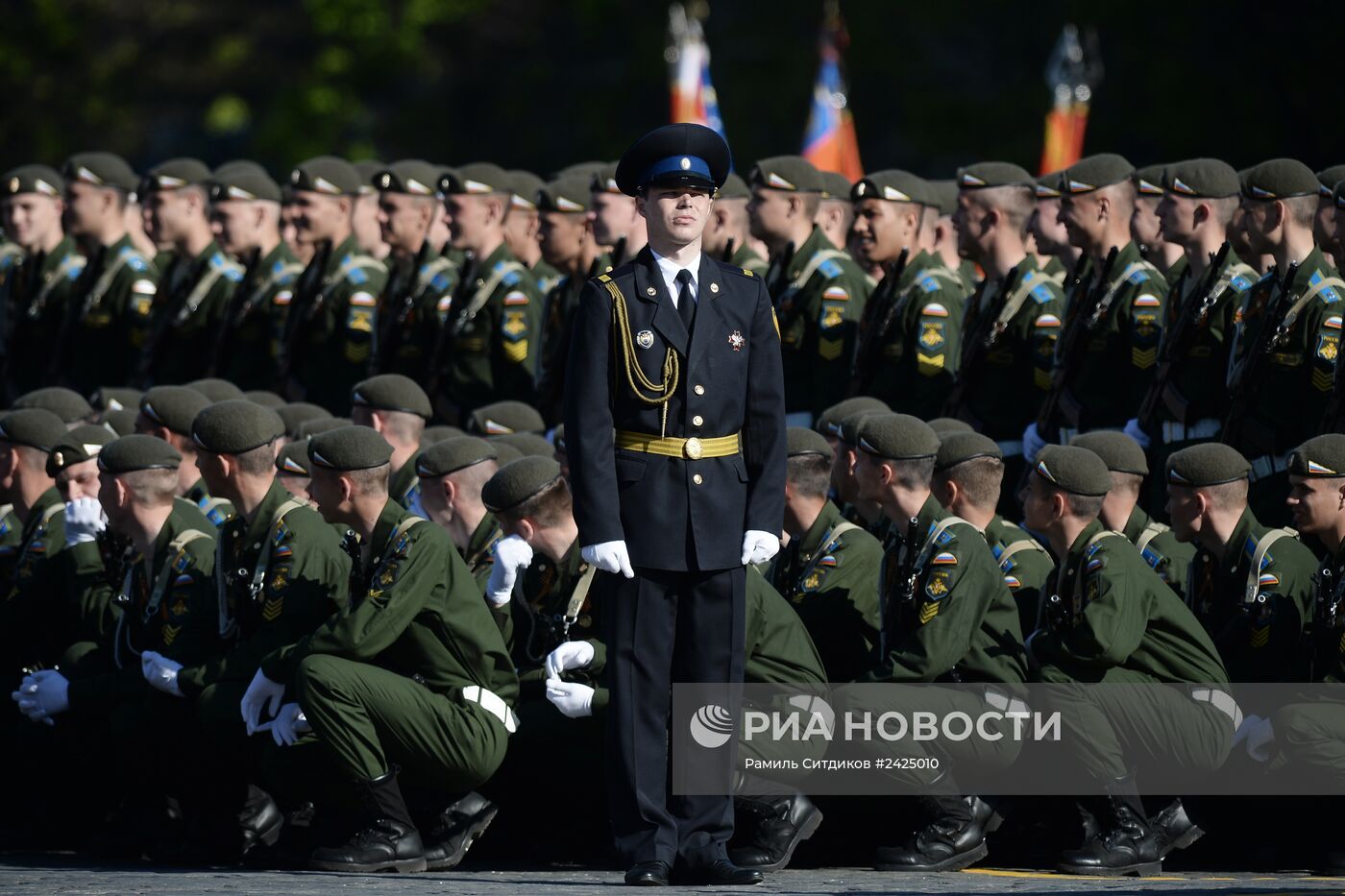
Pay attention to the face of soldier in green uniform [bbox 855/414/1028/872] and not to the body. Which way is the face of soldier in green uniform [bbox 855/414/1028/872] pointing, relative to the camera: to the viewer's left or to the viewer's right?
to the viewer's left

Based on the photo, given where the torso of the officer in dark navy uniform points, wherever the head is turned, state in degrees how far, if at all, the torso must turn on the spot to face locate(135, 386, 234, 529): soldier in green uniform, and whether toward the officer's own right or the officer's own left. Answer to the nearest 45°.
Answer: approximately 135° to the officer's own right

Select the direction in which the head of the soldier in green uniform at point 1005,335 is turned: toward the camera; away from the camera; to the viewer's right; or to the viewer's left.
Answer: to the viewer's left

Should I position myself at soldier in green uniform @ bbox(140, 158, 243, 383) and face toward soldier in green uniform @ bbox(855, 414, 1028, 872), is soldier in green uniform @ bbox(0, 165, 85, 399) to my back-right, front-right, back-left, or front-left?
back-right

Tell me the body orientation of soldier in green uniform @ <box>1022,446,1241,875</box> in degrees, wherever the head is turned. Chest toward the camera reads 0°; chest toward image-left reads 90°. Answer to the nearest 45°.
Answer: approximately 90°

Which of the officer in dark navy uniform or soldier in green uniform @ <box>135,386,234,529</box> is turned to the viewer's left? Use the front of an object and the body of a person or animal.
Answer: the soldier in green uniform

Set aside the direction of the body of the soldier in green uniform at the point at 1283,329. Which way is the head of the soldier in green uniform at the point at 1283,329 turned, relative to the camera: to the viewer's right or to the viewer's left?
to the viewer's left

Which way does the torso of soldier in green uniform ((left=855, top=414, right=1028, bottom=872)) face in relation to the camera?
to the viewer's left

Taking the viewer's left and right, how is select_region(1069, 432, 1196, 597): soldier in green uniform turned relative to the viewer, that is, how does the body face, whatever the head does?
facing to the left of the viewer

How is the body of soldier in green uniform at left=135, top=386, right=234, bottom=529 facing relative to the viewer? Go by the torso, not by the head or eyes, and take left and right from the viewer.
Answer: facing to the left of the viewer

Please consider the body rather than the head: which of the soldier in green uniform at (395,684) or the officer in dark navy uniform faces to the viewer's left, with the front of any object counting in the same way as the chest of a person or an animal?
the soldier in green uniform
